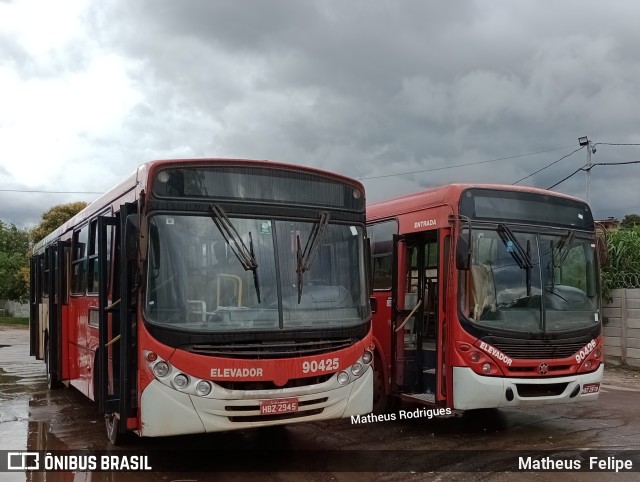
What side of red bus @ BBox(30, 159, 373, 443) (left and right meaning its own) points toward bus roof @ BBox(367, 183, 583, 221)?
left

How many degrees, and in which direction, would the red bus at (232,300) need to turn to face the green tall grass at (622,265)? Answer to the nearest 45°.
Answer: approximately 90° to its left

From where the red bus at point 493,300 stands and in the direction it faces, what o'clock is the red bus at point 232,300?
the red bus at point 232,300 is roughly at 3 o'clock from the red bus at point 493,300.

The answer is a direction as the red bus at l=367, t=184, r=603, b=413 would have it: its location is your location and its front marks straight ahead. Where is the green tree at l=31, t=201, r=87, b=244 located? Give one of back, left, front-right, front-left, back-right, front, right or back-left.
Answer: back

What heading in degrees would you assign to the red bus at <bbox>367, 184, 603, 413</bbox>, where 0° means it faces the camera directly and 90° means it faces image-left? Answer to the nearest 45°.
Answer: approximately 315°

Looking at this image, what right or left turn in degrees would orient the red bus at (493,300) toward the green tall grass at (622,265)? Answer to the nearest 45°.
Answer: approximately 135° to its left

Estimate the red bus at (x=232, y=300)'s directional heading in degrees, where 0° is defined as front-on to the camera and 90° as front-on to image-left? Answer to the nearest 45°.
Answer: approximately 315°
